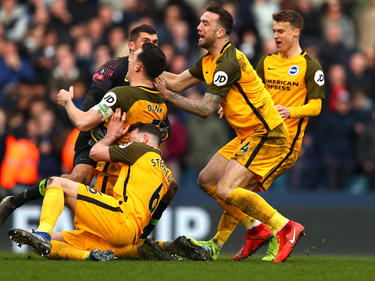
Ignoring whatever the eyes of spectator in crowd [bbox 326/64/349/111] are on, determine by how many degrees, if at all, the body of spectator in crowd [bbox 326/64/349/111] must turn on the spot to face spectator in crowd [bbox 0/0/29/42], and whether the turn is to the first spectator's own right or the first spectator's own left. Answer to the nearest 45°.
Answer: approximately 90° to the first spectator's own right

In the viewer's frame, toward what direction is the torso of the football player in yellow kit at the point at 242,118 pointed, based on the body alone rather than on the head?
to the viewer's left

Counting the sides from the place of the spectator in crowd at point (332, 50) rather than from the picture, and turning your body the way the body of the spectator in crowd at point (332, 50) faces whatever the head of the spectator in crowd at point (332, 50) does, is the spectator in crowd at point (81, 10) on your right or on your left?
on your right

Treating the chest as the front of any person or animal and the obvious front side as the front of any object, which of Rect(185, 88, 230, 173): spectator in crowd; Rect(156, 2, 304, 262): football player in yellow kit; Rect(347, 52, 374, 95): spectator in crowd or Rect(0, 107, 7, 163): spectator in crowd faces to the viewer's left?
the football player in yellow kit

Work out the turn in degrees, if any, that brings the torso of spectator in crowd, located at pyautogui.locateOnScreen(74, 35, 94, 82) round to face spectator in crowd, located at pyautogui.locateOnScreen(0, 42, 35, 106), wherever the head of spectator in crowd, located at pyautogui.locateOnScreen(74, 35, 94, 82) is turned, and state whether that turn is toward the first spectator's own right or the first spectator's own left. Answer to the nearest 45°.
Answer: approximately 90° to the first spectator's own right

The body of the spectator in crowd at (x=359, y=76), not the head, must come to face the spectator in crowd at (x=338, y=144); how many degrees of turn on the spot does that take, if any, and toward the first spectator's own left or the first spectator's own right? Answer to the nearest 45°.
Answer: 0° — they already face them

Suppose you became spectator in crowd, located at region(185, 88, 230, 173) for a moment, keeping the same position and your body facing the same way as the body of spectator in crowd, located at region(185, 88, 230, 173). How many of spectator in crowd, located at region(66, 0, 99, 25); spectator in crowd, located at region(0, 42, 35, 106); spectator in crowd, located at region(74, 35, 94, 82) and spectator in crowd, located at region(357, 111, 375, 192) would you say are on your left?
1

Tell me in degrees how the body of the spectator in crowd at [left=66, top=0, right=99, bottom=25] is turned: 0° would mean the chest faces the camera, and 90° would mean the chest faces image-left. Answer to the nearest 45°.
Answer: approximately 0°
